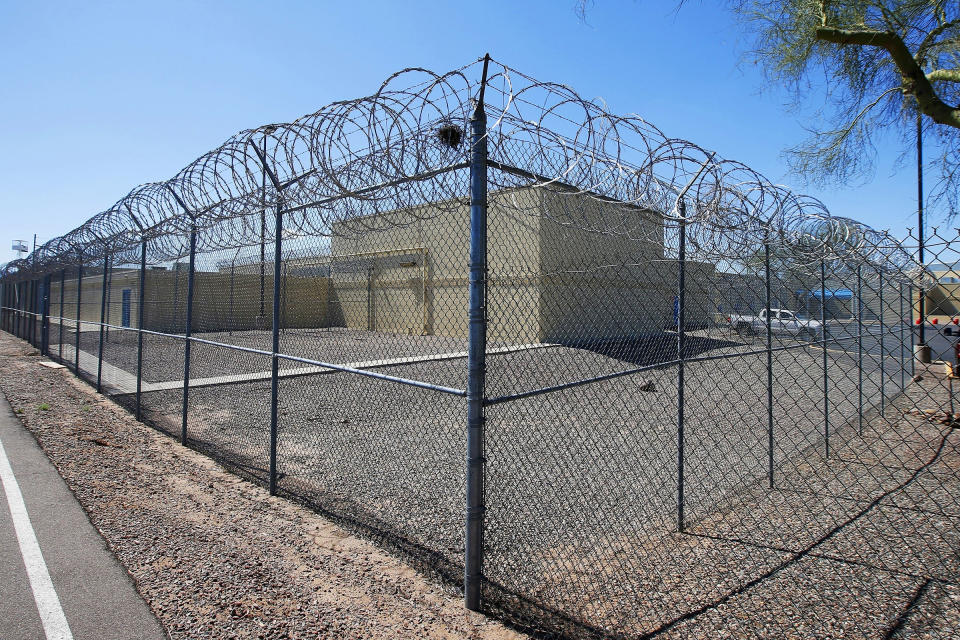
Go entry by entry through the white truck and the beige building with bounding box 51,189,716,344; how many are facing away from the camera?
0

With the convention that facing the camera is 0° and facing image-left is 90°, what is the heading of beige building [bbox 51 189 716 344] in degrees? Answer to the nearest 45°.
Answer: approximately 45°
